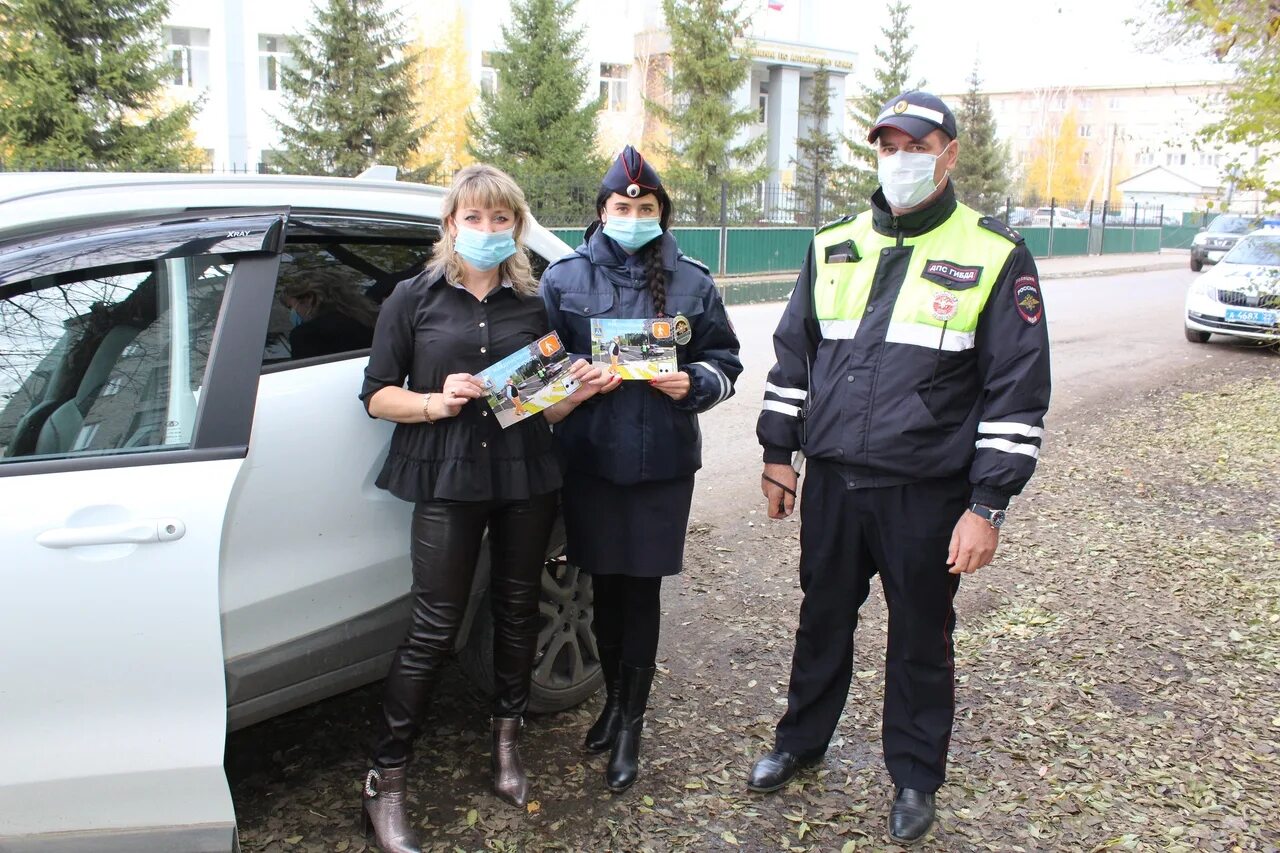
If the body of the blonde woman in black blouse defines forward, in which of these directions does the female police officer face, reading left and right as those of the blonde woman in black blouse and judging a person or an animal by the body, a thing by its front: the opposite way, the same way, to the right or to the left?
the same way

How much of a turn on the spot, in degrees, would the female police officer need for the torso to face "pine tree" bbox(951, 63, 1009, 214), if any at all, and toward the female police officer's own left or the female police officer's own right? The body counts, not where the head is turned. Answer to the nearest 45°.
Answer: approximately 180°

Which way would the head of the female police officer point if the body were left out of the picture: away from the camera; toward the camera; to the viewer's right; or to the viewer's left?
toward the camera

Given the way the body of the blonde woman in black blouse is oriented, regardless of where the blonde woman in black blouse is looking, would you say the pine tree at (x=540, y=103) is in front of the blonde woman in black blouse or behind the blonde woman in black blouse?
behind

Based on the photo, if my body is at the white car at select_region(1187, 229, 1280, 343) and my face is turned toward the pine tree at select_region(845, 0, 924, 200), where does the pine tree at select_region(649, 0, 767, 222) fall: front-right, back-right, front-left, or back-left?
front-left

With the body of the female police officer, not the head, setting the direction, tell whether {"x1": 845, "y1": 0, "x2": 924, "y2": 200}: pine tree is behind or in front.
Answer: behind

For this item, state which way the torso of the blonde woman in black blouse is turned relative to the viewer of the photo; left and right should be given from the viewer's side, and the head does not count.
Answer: facing the viewer

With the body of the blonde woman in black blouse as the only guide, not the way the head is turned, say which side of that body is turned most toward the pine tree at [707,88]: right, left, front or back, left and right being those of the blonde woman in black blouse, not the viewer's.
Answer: back

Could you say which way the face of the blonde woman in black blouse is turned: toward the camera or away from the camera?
toward the camera

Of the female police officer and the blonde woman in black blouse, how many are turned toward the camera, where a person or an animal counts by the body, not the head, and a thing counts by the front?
2

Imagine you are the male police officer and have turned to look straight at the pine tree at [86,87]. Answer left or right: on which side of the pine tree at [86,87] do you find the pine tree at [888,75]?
right

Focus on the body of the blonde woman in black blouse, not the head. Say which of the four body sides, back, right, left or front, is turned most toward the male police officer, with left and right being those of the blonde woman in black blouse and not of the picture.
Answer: left
